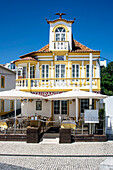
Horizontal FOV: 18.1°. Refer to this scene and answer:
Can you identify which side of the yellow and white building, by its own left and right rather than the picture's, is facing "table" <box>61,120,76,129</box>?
front

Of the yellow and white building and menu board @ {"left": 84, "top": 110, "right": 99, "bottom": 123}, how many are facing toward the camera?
2

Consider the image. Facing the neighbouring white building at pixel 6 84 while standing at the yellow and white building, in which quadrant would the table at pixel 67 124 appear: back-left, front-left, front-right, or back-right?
back-left

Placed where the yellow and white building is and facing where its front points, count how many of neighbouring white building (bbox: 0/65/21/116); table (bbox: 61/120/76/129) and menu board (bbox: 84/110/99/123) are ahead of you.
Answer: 2

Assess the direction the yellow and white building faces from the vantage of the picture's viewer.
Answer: facing the viewer

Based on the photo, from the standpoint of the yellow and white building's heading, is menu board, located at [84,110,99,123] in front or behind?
in front

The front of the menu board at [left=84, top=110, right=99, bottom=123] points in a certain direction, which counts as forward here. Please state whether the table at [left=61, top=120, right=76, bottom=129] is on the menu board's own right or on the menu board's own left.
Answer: on the menu board's own right

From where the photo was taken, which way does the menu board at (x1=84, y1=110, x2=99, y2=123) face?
toward the camera

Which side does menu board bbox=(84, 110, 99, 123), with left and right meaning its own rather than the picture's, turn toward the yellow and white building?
back

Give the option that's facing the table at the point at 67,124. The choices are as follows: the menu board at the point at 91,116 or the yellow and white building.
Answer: the yellow and white building

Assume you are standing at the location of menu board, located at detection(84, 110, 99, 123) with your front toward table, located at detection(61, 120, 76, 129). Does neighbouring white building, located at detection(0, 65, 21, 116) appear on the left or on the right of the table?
right

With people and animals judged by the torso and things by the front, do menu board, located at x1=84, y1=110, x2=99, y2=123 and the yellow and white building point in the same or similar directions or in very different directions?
same or similar directions
